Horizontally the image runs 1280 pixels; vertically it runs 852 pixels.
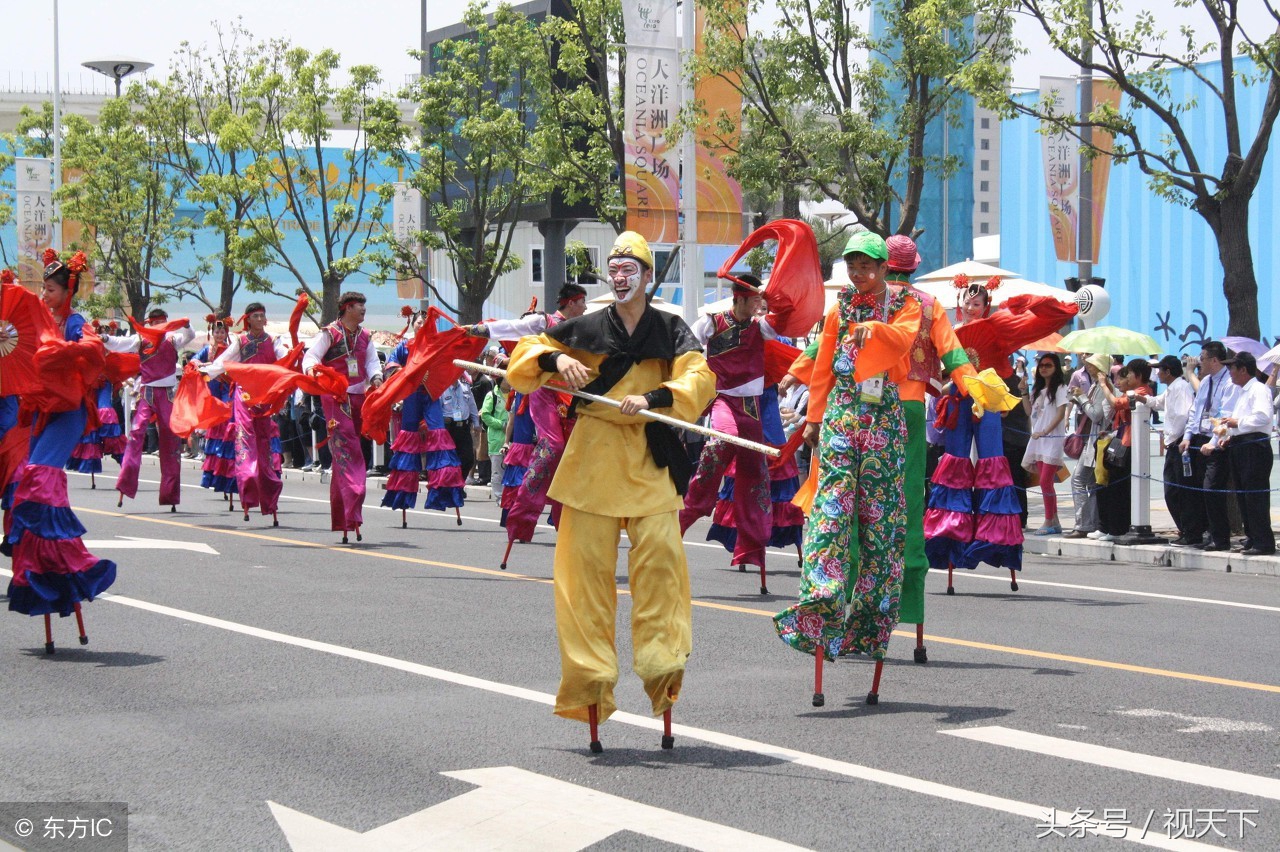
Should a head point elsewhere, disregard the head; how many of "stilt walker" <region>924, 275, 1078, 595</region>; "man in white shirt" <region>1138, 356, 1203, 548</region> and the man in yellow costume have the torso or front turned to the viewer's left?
1

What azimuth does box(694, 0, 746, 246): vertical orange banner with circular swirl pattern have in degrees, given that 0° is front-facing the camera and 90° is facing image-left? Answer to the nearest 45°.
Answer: approximately 0°

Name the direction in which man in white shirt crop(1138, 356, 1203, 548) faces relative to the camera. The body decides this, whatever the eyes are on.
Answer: to the viewer's left

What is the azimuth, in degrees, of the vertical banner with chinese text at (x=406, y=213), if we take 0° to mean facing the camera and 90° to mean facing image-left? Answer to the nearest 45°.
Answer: approximately 0°

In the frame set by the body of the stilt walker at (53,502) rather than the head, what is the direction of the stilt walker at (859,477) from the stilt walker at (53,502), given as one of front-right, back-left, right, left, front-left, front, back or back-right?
left

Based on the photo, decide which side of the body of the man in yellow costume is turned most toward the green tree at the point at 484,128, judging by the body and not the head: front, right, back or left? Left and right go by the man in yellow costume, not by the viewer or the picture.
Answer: back

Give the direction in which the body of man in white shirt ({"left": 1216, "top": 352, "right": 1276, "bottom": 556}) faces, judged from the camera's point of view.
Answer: to the viewer's left

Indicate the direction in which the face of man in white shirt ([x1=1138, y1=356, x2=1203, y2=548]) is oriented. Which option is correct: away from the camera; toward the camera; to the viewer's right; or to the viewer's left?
to the viewer's left

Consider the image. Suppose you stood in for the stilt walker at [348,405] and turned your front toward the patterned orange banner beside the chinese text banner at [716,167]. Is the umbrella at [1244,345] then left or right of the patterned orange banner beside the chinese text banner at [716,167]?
right
